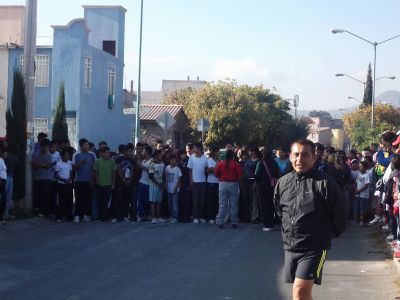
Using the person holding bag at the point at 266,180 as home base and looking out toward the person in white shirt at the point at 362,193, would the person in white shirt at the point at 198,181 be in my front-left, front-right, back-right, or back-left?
back-left

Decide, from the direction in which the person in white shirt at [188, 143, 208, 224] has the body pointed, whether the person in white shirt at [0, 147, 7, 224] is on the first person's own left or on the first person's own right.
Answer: on the first person's own right

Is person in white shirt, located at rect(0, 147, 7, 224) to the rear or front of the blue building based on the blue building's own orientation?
to the front

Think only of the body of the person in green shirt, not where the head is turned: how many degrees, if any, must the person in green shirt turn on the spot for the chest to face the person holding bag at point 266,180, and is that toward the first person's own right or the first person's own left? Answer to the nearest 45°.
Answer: approximately 90° to the first person's own left

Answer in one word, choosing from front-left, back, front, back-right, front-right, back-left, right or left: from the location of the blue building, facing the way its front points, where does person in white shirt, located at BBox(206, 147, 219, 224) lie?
front-left

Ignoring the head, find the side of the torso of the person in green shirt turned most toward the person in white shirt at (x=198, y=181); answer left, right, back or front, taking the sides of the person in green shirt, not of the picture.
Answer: left

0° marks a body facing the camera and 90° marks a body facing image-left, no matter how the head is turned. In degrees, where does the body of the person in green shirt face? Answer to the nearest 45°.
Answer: approximately 0°
